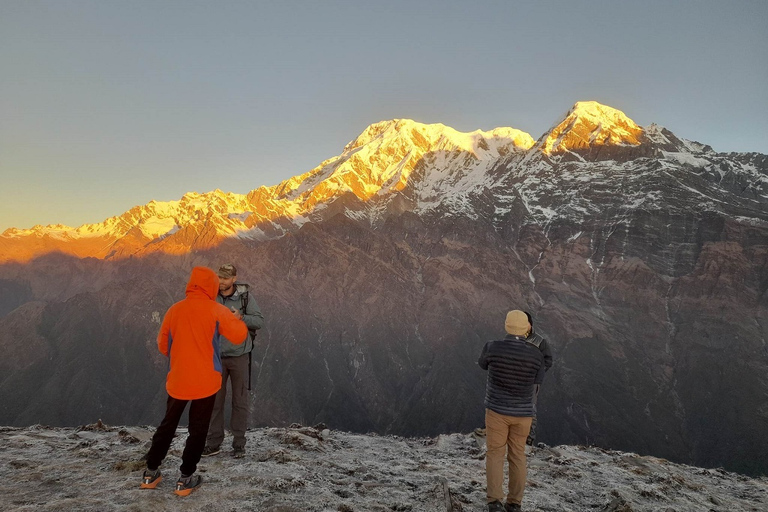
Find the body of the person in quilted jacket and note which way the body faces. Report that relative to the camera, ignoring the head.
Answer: away from the camera

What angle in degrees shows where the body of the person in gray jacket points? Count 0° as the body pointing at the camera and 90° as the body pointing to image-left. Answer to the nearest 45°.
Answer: approximately 45°

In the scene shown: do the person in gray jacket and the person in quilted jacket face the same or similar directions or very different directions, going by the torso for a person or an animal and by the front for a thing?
very different directions

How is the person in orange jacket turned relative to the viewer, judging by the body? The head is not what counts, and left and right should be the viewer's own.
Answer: facing away from the viewer and to the right of the viewer

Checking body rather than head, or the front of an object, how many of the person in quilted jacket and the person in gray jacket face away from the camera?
1

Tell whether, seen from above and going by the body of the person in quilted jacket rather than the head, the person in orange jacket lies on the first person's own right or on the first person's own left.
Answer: on the first person's own left

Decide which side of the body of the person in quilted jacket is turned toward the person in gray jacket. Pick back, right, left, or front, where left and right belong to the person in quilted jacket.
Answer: left

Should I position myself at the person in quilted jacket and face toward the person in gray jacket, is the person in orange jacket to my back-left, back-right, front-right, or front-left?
front-left

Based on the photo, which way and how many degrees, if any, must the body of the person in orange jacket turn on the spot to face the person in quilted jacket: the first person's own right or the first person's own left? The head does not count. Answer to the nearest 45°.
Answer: approximately 45° to the first person's own right

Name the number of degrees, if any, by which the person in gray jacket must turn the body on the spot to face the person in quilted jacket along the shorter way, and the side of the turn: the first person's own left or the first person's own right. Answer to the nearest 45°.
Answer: approximately 90° to the first person's own left

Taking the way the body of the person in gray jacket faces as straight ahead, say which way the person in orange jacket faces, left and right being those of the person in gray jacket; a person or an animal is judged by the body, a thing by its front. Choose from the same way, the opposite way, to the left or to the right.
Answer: the opposite way

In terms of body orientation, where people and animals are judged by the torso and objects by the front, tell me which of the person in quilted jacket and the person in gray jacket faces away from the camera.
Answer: the person in quilted jacket

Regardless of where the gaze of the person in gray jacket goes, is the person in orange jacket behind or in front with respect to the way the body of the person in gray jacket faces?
in front
